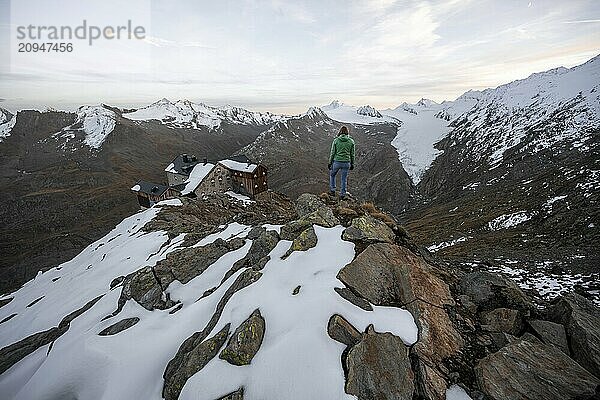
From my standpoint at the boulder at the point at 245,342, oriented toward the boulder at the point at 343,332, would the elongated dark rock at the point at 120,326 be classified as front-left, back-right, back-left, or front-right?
back-left

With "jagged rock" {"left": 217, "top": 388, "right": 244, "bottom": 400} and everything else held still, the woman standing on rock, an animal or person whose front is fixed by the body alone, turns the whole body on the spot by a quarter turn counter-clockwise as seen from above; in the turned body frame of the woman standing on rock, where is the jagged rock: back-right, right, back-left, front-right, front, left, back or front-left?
left

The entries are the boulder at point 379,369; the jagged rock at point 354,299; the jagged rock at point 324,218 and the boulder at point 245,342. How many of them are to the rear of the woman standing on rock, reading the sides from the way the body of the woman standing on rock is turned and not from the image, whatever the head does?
4

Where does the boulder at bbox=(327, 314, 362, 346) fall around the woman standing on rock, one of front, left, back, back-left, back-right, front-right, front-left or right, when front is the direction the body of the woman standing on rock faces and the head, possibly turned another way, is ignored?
back

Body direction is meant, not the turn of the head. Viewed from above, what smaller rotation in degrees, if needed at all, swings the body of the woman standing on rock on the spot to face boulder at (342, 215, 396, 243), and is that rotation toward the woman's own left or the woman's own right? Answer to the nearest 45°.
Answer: approximately 180°

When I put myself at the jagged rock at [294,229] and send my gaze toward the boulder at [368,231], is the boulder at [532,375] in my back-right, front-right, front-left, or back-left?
front-right

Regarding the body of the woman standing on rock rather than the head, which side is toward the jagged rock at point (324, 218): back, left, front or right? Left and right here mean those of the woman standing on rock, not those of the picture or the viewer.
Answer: back

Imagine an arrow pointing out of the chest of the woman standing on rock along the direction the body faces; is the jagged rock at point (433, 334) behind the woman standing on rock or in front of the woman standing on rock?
behind

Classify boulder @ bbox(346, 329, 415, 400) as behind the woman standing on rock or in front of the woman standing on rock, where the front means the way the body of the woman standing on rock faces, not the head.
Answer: behind

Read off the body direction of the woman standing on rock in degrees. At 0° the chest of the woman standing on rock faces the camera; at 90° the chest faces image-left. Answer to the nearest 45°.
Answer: approximately 180°

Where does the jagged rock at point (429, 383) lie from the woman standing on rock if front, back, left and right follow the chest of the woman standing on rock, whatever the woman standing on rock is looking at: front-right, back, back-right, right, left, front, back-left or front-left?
back

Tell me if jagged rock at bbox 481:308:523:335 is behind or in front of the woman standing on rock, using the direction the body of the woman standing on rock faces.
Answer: behind
